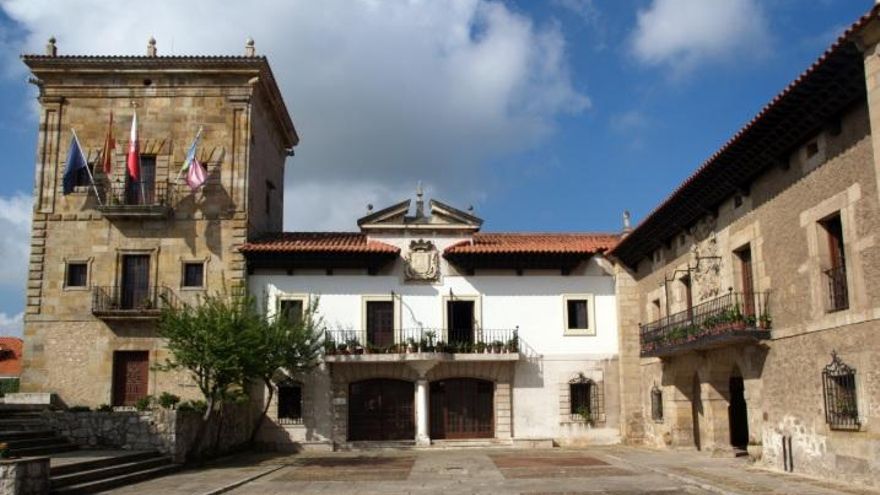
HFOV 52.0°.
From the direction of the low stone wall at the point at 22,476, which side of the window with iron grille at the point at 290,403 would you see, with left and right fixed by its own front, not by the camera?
front

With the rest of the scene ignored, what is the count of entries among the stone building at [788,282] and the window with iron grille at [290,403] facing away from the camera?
0

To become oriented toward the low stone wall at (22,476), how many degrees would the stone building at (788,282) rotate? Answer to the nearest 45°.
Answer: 0° — it already faces it

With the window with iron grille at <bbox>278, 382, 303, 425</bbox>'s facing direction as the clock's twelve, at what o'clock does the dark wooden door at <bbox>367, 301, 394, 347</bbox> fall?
The dark wooden door is roughly at 9 o'clock from the window with iron grille.

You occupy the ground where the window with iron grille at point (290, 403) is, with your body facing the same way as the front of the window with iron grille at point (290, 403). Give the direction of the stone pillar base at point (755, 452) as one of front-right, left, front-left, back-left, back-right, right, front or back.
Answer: front-left

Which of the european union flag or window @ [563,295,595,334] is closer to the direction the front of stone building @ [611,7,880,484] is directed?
the european union flag

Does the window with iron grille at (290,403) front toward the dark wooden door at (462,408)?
no

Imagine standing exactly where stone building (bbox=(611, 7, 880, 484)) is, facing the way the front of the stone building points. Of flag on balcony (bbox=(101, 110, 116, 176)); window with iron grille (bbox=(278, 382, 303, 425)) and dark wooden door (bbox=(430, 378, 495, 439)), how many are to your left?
0

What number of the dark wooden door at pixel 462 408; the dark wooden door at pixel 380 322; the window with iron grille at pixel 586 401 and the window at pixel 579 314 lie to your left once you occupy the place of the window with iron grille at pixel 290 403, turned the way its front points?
4

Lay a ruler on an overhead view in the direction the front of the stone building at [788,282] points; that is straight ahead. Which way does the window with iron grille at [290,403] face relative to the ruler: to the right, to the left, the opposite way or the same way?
to the left

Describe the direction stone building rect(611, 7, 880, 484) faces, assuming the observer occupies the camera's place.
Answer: facing the viewer and to the left of the viewer

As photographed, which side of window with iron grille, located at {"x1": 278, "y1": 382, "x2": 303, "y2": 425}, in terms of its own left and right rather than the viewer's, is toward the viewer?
front

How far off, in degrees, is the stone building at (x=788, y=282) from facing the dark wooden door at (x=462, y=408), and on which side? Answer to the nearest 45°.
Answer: approximately 90° to its right

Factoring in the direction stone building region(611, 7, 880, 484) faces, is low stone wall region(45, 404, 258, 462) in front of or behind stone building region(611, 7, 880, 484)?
in front

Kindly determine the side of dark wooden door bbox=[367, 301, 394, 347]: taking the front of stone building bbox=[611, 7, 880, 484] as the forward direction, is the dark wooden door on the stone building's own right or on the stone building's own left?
on the stone building's own right

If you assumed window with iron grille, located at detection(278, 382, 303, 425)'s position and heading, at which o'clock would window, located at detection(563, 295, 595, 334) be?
The window is roughly at 9 o'clock from the window with iron grille.
